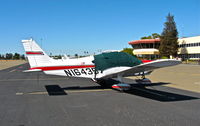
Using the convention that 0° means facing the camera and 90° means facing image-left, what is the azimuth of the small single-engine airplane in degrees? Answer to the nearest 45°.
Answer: approximately 225°
